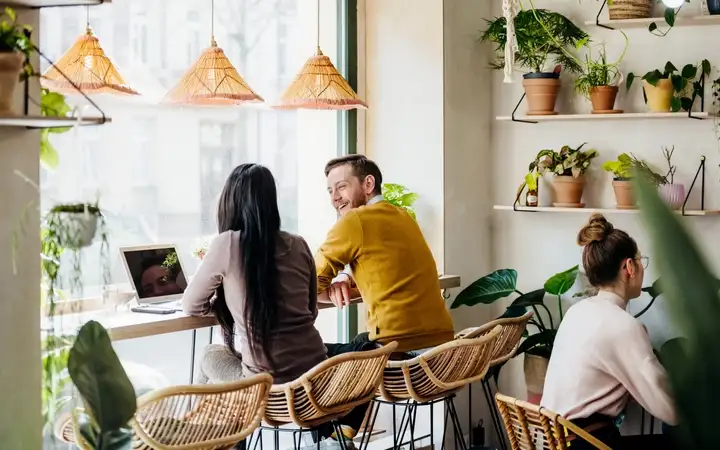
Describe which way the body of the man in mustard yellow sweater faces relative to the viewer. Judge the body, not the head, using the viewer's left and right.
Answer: facing away from the viewer and to the left of the viewer

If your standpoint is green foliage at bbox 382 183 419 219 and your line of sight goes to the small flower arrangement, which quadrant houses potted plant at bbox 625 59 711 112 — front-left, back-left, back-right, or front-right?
back-left

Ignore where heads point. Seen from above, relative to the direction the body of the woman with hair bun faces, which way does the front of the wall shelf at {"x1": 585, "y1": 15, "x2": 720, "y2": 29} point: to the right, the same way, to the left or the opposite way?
the opposite way

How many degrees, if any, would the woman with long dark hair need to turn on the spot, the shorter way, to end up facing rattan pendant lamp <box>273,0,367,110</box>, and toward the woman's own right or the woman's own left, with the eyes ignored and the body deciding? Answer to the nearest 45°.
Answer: approximately 45° to the woman's own right

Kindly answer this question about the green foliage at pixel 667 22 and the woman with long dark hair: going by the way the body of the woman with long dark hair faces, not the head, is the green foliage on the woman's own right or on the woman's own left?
on the woman's own right

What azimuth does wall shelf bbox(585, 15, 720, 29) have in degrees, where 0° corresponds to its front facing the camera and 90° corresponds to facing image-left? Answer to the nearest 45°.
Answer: approximately 45°

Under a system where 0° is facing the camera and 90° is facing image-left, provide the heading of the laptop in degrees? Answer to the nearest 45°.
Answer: approximately 315°

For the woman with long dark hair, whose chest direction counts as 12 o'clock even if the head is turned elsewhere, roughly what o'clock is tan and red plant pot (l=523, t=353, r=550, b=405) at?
The tan and red plant pot is roughly at 3 o'clock from the woman with long dark hair.

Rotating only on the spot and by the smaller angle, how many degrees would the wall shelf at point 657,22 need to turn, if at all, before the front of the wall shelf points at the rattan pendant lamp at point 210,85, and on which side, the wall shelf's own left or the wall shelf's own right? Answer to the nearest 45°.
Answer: approximately 90° to the wall shelf's own right
